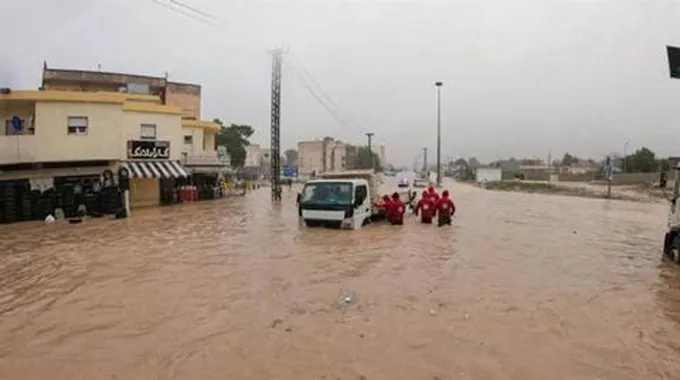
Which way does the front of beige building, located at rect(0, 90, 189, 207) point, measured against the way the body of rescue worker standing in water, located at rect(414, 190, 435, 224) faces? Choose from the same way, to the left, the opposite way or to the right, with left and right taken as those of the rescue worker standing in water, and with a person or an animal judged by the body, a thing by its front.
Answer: to the right

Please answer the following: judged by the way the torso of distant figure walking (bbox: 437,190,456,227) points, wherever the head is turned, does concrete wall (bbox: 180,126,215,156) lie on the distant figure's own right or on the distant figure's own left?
on the distant figure's own left

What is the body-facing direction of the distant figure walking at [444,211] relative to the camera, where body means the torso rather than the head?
away from the camera

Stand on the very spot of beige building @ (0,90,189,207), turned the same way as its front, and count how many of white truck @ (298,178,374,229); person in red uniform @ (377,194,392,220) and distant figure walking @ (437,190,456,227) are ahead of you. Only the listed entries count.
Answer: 3

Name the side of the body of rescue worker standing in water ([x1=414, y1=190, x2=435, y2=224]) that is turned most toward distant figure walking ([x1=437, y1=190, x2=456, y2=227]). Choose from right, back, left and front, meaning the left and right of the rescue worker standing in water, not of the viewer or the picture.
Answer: right

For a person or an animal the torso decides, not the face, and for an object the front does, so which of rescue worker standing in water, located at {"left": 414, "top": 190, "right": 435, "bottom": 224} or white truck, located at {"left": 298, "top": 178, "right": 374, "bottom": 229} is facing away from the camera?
the rescue worker standing in water

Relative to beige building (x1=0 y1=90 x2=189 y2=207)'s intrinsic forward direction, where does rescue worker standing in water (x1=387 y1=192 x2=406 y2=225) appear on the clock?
The rescue worker standing in water is roughly at 12 o'clock from the beige building.

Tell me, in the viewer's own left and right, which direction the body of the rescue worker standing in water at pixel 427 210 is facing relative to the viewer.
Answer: facing away from the viewer

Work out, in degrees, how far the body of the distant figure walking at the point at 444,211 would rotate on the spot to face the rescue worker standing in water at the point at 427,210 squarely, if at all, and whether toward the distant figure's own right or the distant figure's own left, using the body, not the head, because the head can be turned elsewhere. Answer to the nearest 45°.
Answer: approximately 90° to the distant figure's own left

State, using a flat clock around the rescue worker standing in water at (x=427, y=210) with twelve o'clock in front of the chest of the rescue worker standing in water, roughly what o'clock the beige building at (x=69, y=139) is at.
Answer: The beige building is roughly at 9 o'clock from the rescue worker standing in water.

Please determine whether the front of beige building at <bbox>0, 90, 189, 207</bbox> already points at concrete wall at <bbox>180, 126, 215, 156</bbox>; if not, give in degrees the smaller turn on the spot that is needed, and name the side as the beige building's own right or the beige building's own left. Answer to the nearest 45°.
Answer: approximately 90° to the beige building's own left

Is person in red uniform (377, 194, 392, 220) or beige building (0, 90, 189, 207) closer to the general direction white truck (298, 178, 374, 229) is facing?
the beige building

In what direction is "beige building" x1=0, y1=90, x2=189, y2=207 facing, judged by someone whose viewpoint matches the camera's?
facing the viewer and to the right of the viewer

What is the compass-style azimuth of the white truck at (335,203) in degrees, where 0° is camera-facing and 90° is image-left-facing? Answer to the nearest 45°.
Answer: approximately 45°

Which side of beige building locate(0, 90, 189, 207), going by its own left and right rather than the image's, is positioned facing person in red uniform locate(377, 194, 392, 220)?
front

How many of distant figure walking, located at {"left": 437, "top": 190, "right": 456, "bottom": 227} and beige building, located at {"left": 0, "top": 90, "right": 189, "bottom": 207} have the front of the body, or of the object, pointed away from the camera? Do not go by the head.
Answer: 1

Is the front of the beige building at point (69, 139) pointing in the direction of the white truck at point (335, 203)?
yes
